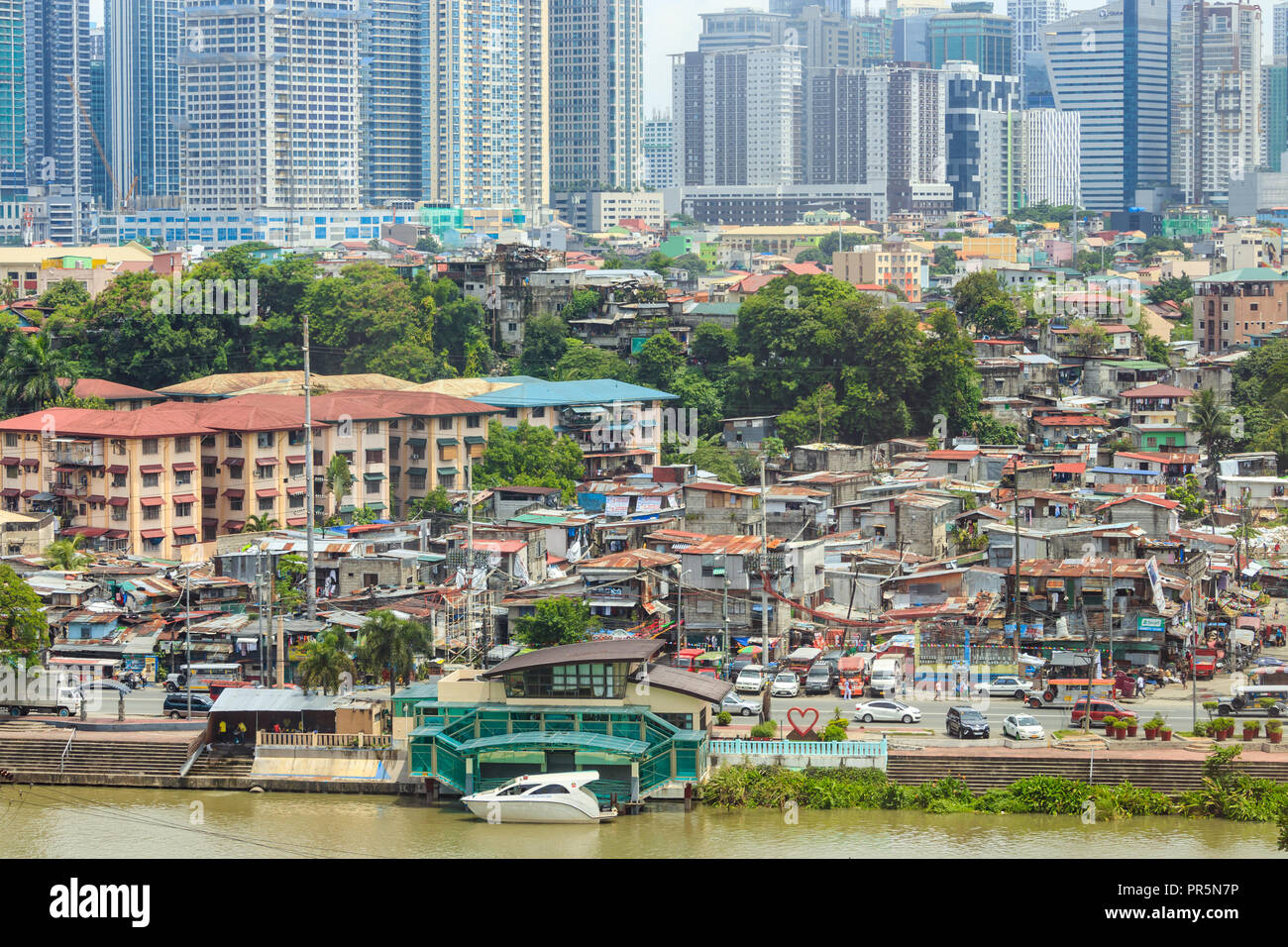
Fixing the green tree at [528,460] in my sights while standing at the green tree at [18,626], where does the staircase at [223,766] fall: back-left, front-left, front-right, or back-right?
back-right

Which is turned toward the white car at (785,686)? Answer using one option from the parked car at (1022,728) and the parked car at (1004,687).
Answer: the parked car at (1004,687)

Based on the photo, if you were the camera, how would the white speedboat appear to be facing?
facing to the left of the viewer

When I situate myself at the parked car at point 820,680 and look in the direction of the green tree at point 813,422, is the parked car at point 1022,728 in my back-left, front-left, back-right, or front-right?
back-right

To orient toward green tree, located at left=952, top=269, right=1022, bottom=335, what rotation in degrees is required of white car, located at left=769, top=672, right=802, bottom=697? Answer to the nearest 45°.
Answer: approximately 180°

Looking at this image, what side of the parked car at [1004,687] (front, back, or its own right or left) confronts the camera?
left

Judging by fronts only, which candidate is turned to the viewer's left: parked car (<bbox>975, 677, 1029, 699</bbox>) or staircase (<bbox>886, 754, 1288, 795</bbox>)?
the parked car

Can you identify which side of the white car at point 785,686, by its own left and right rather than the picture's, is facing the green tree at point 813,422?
back

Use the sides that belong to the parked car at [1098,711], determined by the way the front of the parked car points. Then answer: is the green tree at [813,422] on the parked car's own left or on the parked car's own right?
on the parked car's own left

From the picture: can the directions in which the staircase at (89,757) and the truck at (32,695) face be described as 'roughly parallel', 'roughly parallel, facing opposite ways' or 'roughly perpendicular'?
roughly perpendicular

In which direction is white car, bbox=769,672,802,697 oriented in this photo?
toward the camera

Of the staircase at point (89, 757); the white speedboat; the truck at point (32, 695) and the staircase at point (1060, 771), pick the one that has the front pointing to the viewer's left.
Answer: the white speedboat

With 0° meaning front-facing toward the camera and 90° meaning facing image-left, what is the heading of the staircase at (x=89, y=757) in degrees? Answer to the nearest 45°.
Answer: approximately 0°
